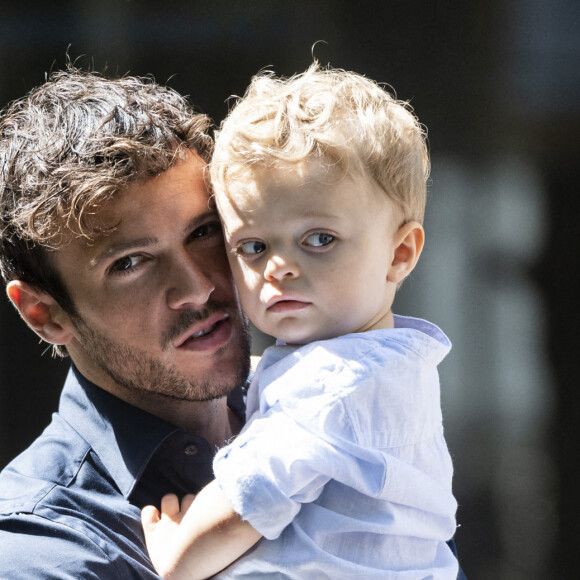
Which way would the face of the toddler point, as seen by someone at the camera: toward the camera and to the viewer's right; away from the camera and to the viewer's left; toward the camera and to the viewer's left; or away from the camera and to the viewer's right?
toward the camera and to the viewer's left

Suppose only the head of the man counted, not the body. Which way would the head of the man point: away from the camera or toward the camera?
toward the camera

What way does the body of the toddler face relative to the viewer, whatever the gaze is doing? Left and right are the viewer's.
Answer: facing to the left of the viewer

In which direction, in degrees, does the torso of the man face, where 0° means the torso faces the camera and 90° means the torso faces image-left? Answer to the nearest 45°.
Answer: approximately 315°
